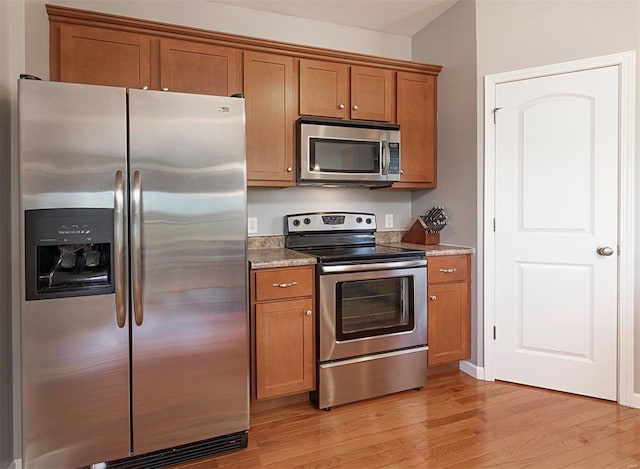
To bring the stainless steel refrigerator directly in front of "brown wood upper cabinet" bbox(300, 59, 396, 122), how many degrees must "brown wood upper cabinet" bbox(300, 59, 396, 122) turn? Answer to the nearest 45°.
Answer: approximately 90° to its right

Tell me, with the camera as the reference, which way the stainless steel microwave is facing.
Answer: facing the viewer and to the right of the viewer

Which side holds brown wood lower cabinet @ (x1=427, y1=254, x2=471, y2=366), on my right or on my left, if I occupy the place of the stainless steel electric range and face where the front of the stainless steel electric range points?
on my left

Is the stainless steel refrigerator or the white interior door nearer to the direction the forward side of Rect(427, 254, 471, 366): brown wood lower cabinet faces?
the white interior door

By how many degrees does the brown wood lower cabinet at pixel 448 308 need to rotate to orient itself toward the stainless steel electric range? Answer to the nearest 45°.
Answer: approximately 90° to its right

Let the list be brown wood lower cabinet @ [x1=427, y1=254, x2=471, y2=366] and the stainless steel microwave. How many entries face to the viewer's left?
0

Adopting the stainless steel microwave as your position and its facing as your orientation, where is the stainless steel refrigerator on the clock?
The stainless steel refrigerator is roughly at 3 o'clock from the stainless steel microwave.

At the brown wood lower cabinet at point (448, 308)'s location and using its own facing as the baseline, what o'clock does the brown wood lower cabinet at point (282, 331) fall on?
the brown wood lower cabinet at point (282, 331) is roughly at 3 o'clock from the brown wood lower cabinet at point (448, 308).
